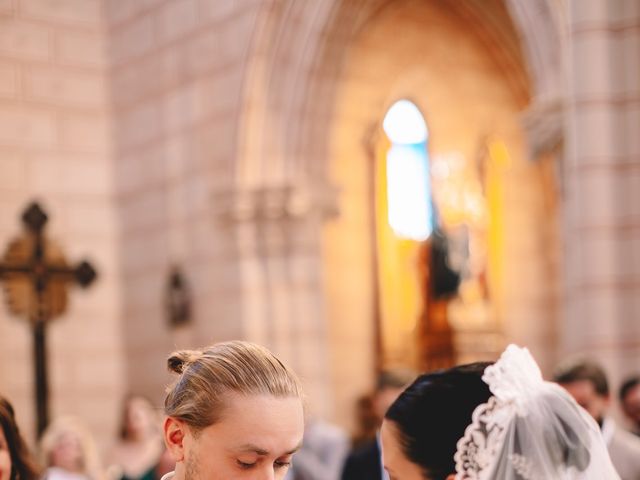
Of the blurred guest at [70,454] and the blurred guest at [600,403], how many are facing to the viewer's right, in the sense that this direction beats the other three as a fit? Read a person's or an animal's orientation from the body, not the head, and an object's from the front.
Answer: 0

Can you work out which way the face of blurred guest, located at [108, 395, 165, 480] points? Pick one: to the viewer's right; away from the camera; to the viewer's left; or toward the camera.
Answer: toward the camera

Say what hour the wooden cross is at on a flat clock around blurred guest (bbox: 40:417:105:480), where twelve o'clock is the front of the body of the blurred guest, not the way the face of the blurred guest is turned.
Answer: The wooden cross is roughly at 6 o'clock from the blurred guest.

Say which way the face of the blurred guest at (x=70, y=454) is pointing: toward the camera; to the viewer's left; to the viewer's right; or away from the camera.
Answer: toward the camera

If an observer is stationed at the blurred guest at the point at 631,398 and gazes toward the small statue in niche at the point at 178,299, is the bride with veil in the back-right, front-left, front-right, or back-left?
back-left

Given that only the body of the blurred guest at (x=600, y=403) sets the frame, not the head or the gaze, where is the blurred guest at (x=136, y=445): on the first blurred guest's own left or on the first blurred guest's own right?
on the first blurred guest's own right

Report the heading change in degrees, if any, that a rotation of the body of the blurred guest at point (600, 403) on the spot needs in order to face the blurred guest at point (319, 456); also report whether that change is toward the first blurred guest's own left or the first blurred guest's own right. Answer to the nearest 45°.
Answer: approximately 90° to the first blurred guest's own right

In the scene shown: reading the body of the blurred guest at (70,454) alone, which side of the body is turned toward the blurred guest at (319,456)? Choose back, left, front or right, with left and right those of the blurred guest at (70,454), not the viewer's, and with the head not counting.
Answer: left

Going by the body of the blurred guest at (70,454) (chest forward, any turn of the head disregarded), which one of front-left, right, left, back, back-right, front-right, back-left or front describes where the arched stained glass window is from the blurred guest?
back-left

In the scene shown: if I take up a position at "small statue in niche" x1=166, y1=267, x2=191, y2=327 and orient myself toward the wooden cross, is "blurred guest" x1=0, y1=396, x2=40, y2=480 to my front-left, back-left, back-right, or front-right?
front-left

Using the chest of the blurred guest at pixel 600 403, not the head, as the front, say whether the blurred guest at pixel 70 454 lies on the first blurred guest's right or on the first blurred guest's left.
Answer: on the first blurred guest's right

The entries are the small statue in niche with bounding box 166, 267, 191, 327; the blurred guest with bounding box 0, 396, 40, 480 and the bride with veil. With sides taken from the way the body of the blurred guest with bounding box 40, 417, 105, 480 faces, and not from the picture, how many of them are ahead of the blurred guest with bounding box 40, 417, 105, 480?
2

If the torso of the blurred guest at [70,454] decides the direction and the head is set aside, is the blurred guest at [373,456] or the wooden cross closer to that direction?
the blurred guest

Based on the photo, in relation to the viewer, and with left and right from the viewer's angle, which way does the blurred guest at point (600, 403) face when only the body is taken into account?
facing the viewer and to the left of the viewer

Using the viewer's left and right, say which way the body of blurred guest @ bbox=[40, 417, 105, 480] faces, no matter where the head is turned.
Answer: facing the viewer
